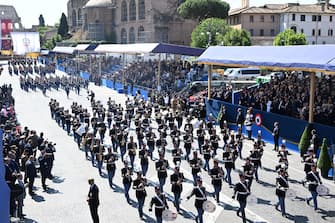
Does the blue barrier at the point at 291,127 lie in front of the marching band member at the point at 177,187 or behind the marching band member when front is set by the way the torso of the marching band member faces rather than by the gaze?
behind

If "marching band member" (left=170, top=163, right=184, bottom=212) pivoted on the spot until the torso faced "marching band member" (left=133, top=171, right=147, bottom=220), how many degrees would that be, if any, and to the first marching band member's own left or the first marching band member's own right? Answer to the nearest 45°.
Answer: approximately 45° to the first marching band member's own right

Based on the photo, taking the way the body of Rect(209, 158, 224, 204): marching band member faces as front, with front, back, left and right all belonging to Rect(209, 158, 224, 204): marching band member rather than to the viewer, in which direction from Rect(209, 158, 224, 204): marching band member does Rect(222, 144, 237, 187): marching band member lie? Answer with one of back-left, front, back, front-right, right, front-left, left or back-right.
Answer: back

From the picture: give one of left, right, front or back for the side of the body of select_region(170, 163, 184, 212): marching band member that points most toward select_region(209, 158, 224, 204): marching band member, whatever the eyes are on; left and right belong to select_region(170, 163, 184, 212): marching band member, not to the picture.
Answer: left

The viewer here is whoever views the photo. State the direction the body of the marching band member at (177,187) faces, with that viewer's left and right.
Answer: facing the viewer

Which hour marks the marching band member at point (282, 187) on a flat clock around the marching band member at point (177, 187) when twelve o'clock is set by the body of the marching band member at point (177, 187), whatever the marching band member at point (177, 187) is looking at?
the marching band member at point (282, 187) is roughly at 9 o'clock from the marching band member at point (177, 187).

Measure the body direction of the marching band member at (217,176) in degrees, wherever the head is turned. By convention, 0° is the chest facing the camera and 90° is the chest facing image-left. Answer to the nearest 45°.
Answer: approximately 0°

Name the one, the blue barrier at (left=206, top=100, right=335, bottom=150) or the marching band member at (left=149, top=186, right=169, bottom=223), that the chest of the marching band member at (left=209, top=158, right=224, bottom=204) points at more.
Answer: the marching band member

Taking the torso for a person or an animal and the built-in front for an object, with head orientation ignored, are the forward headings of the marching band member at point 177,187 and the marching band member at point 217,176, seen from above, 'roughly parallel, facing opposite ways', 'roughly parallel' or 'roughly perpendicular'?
roughly parallel

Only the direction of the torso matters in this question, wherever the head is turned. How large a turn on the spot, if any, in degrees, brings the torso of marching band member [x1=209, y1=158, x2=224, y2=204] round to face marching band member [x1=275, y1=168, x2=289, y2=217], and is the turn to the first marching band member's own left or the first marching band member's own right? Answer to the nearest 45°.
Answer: approximately 90° to the first marching band member's own left

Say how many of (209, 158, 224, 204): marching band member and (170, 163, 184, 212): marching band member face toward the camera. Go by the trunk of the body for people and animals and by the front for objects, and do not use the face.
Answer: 2

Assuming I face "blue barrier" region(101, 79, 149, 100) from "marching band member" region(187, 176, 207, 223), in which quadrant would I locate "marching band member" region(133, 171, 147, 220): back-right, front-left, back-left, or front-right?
front-left

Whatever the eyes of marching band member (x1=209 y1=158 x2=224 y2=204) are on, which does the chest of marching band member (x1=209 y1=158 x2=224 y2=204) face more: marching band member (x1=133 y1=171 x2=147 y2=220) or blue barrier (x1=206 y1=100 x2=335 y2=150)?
the marching band member

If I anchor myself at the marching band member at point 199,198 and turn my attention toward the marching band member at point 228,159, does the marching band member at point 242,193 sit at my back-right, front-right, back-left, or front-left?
front-right

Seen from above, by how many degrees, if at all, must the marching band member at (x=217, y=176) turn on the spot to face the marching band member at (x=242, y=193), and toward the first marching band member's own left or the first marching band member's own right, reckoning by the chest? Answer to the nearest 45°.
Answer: approximately 45° to the first marching band member's own left
